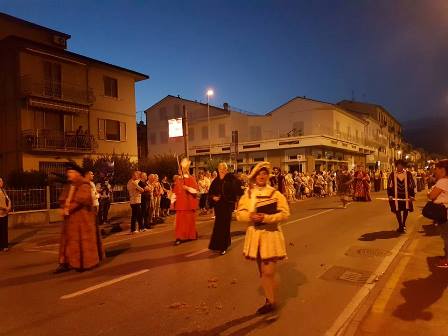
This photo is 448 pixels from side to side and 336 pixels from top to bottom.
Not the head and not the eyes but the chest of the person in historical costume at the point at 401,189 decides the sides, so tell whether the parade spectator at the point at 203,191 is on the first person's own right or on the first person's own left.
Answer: on the first person's own right

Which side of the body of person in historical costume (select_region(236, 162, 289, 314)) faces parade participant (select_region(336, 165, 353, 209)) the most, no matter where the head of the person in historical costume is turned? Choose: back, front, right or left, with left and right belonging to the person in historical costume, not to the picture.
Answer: back

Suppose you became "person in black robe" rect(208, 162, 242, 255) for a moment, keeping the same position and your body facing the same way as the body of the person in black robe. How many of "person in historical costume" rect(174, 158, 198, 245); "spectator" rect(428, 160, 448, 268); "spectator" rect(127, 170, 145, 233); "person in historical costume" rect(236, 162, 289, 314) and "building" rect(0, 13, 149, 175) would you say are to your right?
3

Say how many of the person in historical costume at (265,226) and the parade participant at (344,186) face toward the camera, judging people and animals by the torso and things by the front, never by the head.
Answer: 2

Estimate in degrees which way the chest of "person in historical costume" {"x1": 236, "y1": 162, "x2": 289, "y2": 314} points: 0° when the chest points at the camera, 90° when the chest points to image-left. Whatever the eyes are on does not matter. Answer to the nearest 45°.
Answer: approximately 0°

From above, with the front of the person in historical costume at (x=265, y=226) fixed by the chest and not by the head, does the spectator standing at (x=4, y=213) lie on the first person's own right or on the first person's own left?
on the first person's own right

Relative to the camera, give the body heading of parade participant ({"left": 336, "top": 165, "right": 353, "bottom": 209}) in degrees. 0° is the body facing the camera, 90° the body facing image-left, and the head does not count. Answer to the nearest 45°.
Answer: approximately 0°

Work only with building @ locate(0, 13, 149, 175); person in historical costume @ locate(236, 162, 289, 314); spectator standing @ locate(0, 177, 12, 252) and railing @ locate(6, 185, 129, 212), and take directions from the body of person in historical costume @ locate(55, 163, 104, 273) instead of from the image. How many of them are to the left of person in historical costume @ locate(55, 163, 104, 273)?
1

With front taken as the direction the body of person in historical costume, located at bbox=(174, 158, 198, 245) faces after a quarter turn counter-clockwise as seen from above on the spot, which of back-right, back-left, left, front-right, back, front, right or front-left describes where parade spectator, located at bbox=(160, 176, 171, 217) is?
back-left

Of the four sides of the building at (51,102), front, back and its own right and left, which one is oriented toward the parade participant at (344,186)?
front

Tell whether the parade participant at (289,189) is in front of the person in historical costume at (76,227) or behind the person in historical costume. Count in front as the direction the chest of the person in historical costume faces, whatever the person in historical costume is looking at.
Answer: behind
